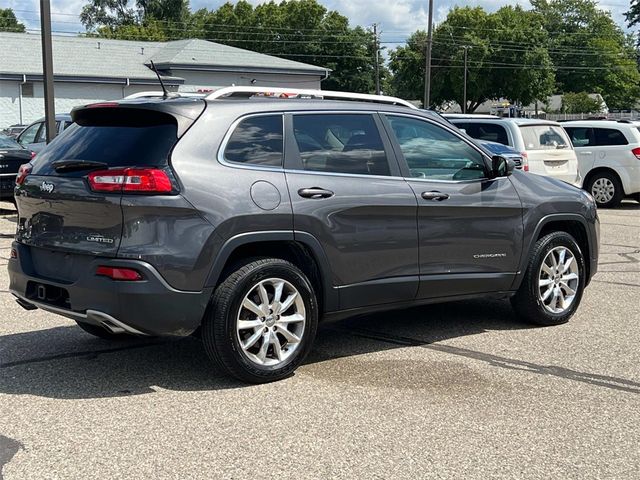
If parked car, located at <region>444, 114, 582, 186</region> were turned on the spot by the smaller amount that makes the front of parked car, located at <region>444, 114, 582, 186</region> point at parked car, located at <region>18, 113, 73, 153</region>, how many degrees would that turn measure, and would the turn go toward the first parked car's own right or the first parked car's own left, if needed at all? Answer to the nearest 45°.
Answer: approximately 45° to the first parked car's own left

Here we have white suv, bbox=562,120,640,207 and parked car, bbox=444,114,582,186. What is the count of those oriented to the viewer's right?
0

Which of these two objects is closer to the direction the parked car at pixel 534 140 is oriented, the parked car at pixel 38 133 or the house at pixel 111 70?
the house

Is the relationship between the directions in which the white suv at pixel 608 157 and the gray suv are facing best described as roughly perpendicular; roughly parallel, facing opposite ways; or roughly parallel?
roughly perpendicular

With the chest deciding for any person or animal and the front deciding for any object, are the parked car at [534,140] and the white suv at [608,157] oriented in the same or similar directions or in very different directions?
same or similar directions

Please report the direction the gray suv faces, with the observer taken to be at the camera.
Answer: facing away from the viewer and to the right of the viewer

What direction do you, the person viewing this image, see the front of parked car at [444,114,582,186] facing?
facing away from the viewer and to the left of the viewer

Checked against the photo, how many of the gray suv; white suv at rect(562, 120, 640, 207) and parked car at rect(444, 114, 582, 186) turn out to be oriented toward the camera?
0

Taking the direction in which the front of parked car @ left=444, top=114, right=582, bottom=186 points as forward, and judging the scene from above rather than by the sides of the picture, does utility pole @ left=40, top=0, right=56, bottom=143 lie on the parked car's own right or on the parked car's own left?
on the parked car's own left

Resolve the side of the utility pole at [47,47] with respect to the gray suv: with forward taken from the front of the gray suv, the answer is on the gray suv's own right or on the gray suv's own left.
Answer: on the gray suv's own left

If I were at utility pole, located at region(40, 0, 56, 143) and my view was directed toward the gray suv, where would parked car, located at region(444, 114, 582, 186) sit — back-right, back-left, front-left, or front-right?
front-left

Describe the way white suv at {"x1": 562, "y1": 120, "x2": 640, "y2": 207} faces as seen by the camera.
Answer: facing away from the viewer and to the left of the viewer
